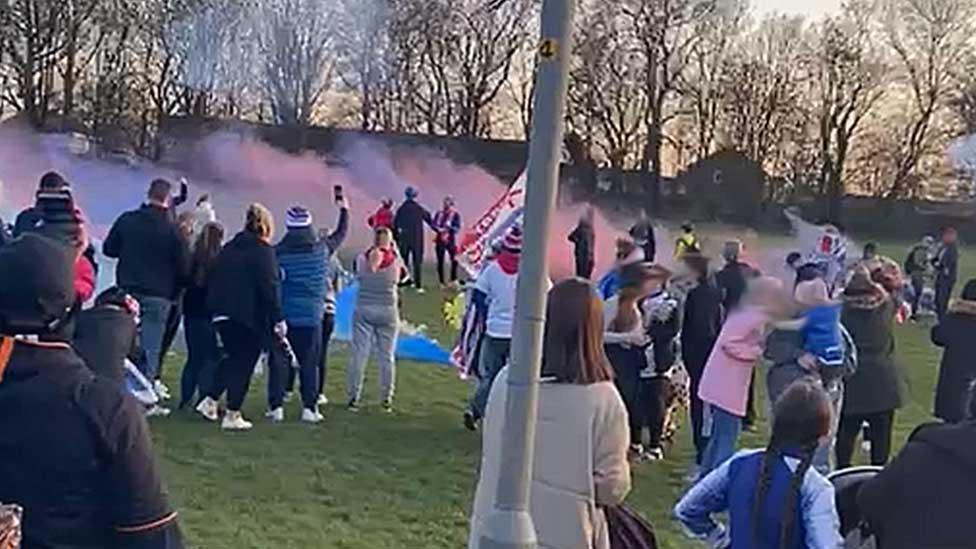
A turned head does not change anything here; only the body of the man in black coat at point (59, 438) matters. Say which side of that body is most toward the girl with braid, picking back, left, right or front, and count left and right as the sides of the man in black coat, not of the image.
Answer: right

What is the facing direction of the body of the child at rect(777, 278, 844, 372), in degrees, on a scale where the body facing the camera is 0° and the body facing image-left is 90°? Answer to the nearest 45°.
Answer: approximately 135°

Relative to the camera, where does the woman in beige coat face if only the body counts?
away from the camera

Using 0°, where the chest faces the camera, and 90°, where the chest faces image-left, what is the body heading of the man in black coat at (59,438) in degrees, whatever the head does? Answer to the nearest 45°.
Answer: approximately 180°

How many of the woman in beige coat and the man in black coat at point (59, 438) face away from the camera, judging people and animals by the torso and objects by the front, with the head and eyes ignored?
2
